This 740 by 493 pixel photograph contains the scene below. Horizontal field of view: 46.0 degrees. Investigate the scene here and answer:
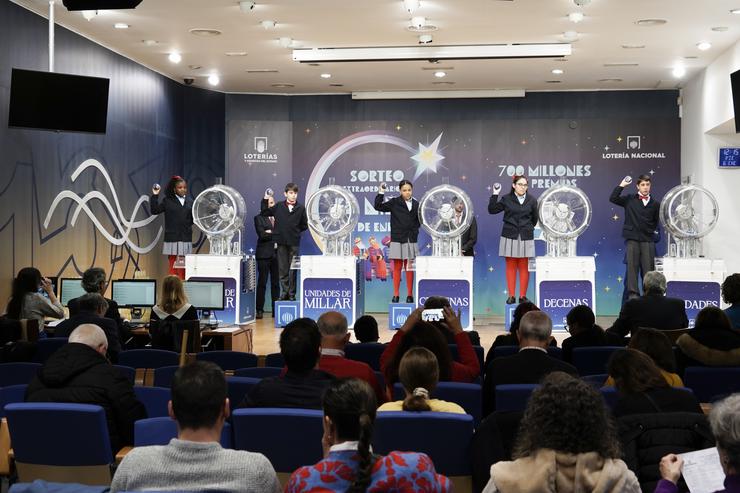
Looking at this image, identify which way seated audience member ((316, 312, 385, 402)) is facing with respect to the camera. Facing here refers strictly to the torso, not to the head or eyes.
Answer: away from the camera

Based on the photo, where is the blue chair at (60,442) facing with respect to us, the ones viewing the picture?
facing away from the viewer

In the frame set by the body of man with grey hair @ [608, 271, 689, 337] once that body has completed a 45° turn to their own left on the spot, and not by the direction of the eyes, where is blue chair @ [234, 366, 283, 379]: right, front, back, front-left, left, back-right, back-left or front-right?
left

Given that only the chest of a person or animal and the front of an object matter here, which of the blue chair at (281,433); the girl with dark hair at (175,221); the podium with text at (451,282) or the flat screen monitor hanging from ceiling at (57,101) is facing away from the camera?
the blue chair

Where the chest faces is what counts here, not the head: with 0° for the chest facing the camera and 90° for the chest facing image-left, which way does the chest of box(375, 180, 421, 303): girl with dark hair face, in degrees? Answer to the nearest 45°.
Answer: approximately 0°

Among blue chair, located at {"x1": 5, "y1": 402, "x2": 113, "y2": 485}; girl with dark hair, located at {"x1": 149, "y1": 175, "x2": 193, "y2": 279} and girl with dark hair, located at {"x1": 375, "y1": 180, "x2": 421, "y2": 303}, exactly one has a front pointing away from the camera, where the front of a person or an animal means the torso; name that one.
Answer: the blue chair

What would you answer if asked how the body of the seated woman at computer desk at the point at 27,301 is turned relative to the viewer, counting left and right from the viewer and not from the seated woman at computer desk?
facing away from the viewer and to the right of the viewer

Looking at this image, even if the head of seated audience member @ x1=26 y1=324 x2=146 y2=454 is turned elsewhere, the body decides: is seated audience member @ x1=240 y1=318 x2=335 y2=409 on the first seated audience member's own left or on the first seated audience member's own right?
on the first seated audience member's own right

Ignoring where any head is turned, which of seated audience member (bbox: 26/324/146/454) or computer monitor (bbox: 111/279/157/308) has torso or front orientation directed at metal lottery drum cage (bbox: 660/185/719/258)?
the seated audience member

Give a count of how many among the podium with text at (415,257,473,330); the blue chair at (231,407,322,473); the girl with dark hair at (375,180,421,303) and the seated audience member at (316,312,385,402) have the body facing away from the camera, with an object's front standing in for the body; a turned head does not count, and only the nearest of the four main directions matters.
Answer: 2

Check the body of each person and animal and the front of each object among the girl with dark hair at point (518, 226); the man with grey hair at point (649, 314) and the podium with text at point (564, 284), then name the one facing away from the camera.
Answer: the man with grey hair

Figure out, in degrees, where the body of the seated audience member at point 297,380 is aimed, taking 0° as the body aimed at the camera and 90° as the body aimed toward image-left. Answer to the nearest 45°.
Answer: approximately 180°

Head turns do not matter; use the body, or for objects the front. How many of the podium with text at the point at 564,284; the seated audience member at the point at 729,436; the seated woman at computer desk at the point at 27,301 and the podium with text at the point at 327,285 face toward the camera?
2

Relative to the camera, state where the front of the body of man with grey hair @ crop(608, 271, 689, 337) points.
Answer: away from the camera

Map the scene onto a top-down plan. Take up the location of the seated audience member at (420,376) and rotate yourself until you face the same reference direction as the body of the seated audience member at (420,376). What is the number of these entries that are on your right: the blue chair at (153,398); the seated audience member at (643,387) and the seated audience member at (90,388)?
1

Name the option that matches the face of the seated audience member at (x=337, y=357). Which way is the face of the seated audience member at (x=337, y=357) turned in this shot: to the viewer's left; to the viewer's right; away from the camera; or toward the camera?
away from the camera
